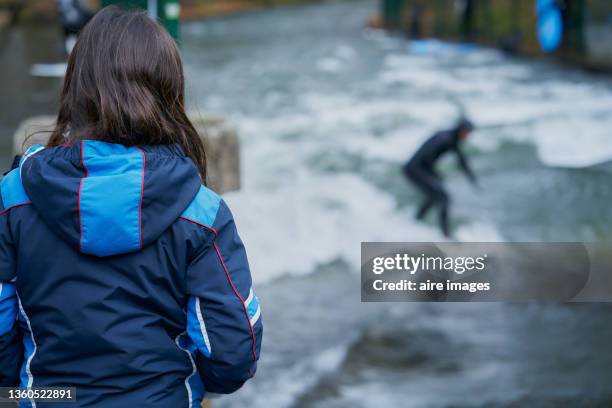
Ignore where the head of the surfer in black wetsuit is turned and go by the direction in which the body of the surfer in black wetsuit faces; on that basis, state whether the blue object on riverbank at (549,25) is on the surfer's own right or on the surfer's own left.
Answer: on the surfer's own left

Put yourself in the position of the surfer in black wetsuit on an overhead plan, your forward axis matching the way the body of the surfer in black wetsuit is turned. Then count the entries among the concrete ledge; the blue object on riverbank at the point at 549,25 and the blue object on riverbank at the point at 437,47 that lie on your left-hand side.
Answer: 2

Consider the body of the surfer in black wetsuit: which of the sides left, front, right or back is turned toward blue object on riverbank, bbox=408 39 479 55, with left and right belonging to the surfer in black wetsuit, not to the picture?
left

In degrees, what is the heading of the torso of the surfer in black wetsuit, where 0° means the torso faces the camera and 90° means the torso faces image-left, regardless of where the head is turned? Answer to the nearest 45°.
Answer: approximately 270°
